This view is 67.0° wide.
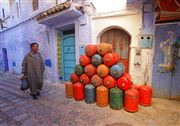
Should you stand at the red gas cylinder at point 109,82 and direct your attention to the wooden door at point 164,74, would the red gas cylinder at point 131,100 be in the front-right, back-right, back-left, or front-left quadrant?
front-right

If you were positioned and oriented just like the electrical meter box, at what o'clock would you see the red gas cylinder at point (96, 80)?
The red gas cylinder is roughly at 2 o'clock from the electrical meter box.

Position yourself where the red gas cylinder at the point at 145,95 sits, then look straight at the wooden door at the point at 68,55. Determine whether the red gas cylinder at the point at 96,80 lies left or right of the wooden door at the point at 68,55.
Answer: left

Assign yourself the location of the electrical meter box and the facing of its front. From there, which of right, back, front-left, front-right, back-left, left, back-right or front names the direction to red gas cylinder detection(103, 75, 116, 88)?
front-right

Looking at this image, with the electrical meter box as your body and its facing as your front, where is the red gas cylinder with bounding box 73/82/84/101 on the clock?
The red gas cylinder is roughly at 2 o'clock from the electrical meter box.

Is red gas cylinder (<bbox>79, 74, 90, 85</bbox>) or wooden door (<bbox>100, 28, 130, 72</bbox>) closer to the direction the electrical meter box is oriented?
the red gas cylinder

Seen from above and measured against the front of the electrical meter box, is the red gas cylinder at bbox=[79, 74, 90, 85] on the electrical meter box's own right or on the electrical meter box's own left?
on the electrical meter box's own right

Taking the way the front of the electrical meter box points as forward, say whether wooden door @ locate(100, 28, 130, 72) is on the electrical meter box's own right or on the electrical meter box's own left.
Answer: on the electrical meter box's own right

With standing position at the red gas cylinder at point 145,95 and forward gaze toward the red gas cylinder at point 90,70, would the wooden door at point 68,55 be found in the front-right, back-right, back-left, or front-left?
front-right

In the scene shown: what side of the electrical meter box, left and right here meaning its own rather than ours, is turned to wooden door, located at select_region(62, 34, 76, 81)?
right

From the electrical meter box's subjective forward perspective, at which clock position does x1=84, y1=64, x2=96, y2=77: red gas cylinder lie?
The red gas cylinder is roughly at 2 o'clock from the electrical meter box.

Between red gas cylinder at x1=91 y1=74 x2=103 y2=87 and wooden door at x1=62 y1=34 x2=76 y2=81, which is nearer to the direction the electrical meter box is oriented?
the red gas cylinder

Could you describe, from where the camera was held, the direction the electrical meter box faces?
facing the viewer
